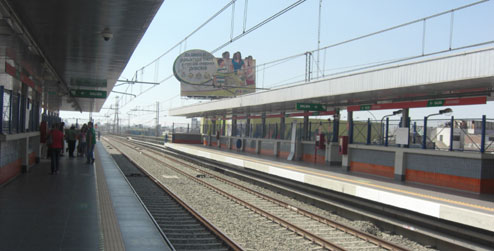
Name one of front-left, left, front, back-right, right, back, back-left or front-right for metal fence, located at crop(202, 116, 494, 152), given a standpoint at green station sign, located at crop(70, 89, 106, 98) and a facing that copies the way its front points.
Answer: front-left

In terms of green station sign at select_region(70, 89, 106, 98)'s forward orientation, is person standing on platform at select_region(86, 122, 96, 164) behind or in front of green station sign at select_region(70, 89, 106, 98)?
in front

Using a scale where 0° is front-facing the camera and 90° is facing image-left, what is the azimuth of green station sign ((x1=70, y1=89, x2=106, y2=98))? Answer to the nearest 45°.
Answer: approximately 0°

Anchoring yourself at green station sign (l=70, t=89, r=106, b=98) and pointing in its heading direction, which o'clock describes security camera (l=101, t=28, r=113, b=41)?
The security camera is roughly at 12 o'clock from the green station sign.

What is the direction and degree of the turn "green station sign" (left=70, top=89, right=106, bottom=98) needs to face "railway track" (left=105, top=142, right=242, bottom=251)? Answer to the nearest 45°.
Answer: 0° — it already faces it

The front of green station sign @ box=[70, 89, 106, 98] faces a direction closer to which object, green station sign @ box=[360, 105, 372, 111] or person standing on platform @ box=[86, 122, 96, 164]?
the person standing on platform

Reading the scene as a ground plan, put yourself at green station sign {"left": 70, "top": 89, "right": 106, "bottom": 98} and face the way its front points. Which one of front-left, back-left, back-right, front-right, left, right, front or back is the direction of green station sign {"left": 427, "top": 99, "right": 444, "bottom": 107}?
front-left

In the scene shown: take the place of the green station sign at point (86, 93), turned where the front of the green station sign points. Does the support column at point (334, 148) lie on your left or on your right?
on your left
